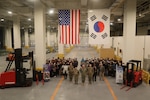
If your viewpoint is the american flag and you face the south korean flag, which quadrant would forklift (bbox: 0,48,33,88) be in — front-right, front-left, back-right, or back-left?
back-right

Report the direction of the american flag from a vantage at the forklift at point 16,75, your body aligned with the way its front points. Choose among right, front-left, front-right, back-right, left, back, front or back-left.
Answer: front

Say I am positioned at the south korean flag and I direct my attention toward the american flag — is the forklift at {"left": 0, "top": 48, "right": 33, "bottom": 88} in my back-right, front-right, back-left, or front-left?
front-left

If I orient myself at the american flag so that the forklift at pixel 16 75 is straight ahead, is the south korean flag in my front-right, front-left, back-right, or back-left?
back-left

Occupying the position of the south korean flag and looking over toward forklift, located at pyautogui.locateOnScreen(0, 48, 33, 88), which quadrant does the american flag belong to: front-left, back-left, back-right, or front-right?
front-right

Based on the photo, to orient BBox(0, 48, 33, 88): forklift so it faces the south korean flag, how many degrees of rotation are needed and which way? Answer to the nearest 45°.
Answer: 0° — it already faces it

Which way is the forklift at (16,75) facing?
to the viewer's right

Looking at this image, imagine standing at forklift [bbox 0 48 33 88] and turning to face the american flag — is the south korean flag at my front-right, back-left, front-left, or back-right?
front-right

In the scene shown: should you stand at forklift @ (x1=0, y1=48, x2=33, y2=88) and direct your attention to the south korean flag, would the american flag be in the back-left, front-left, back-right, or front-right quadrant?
front-left
